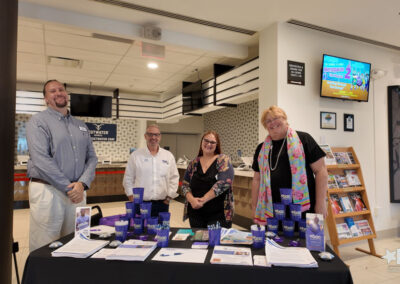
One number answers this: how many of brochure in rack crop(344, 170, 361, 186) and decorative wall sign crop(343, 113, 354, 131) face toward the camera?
2

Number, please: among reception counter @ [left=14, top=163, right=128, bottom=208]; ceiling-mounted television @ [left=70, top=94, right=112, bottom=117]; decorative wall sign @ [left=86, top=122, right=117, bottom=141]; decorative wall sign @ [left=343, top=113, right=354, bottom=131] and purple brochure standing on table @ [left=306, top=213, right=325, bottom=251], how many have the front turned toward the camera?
5

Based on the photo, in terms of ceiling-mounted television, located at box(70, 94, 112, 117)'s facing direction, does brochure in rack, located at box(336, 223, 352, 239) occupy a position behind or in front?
in front

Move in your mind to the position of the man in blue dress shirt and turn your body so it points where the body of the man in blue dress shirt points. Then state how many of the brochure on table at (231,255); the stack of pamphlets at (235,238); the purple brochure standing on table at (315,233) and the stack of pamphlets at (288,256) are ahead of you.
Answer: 4

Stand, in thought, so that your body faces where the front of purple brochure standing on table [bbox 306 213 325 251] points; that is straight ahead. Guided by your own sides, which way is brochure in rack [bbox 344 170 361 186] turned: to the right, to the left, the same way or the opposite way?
the same way

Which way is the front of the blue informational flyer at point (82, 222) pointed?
toward the camera

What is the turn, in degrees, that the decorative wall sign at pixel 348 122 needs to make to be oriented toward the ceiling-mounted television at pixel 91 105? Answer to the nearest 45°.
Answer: approximately 90° to its right

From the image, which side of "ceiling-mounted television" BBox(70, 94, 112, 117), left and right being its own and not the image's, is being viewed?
front

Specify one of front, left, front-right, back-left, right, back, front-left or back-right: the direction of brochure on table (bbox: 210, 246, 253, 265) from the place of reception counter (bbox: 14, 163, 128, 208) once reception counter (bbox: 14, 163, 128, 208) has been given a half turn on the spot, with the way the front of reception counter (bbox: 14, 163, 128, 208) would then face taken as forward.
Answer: back

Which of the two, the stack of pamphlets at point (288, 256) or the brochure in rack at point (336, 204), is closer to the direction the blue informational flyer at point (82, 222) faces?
the stack of pamphlets

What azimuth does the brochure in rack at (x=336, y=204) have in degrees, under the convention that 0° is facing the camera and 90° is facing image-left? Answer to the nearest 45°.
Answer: approximately 0°

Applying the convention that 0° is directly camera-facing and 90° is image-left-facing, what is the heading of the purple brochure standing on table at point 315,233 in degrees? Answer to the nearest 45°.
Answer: approximately 0°

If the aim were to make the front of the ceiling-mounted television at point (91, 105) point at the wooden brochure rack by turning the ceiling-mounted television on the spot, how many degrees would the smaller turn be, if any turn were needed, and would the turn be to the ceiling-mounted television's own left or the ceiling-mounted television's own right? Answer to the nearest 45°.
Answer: approximately 45° to the ceiling-mounted television's own left

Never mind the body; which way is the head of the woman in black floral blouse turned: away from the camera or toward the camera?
toward the camera

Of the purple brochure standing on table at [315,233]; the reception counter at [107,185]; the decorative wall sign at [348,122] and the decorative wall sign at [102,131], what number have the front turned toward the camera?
4
